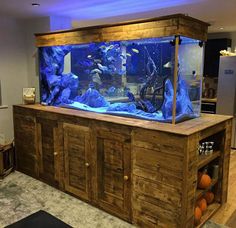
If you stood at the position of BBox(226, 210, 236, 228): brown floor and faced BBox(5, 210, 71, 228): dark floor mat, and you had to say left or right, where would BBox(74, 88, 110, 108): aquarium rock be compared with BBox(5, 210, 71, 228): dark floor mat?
right

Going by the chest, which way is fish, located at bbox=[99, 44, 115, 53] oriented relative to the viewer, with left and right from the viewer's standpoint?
facing to the left of the viewer

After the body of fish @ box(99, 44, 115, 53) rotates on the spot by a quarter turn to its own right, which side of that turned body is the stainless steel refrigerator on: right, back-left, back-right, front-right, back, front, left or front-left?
front-right

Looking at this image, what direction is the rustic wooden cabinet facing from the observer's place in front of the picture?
facing the viewer and to the left of the viewer
